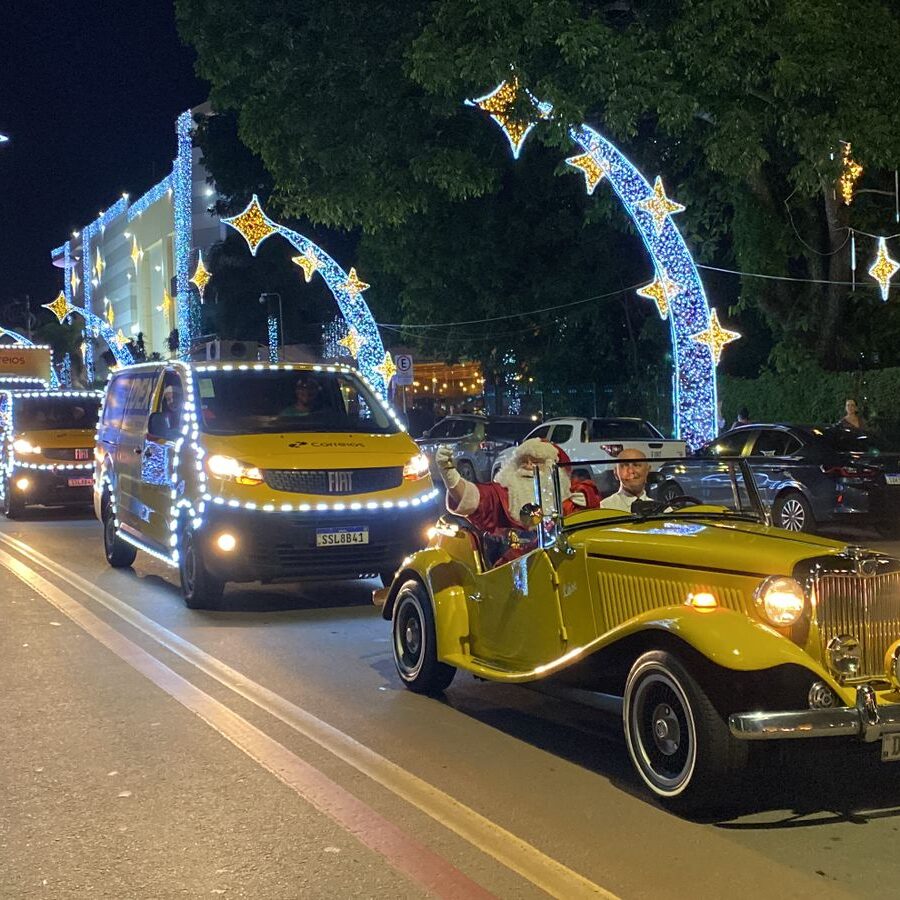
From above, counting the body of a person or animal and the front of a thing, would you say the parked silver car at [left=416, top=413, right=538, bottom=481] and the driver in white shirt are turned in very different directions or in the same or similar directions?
very different directions

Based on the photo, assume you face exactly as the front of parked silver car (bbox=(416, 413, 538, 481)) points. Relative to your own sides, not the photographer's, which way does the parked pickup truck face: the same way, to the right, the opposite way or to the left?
the same way

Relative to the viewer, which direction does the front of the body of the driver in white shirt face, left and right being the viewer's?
facing the viewer and to the right of the viewer

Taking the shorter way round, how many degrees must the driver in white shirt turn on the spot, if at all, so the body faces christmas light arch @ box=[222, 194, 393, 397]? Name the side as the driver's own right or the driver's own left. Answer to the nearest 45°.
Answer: approximately 135° to the driver's own left

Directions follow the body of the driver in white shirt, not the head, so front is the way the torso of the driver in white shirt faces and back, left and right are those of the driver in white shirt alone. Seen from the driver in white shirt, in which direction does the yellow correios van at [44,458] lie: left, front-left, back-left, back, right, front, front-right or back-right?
back

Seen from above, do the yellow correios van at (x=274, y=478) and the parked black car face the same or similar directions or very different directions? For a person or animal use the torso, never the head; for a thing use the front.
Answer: very different directions

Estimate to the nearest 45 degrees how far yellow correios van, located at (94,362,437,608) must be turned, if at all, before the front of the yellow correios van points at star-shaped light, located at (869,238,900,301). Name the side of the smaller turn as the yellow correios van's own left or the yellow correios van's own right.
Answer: approximately 90° to the yellow correios van's own left

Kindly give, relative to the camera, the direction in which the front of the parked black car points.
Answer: facing away from the viewer and to the left of the viewer

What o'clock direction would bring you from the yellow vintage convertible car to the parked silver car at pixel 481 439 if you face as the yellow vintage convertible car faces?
The parked silver car is roughly at 7 o'clock from the yellow vintage convertible car.

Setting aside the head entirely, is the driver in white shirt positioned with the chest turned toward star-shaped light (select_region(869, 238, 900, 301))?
no

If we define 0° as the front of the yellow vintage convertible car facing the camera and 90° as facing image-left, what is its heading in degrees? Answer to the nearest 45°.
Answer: approximately 315°

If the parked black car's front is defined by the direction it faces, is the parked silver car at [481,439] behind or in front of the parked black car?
in front

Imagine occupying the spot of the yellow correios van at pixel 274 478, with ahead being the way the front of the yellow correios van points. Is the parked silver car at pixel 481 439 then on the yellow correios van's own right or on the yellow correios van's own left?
on the yellow correios van's own left

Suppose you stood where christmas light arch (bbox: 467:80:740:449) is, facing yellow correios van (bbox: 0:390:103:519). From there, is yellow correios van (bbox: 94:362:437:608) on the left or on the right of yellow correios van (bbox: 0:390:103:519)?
left

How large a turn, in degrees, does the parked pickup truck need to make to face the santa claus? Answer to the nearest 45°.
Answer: approximately 135° to its left

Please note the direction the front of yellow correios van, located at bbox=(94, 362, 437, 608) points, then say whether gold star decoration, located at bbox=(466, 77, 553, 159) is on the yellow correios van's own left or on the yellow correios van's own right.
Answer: on the yellow correios van's own left
